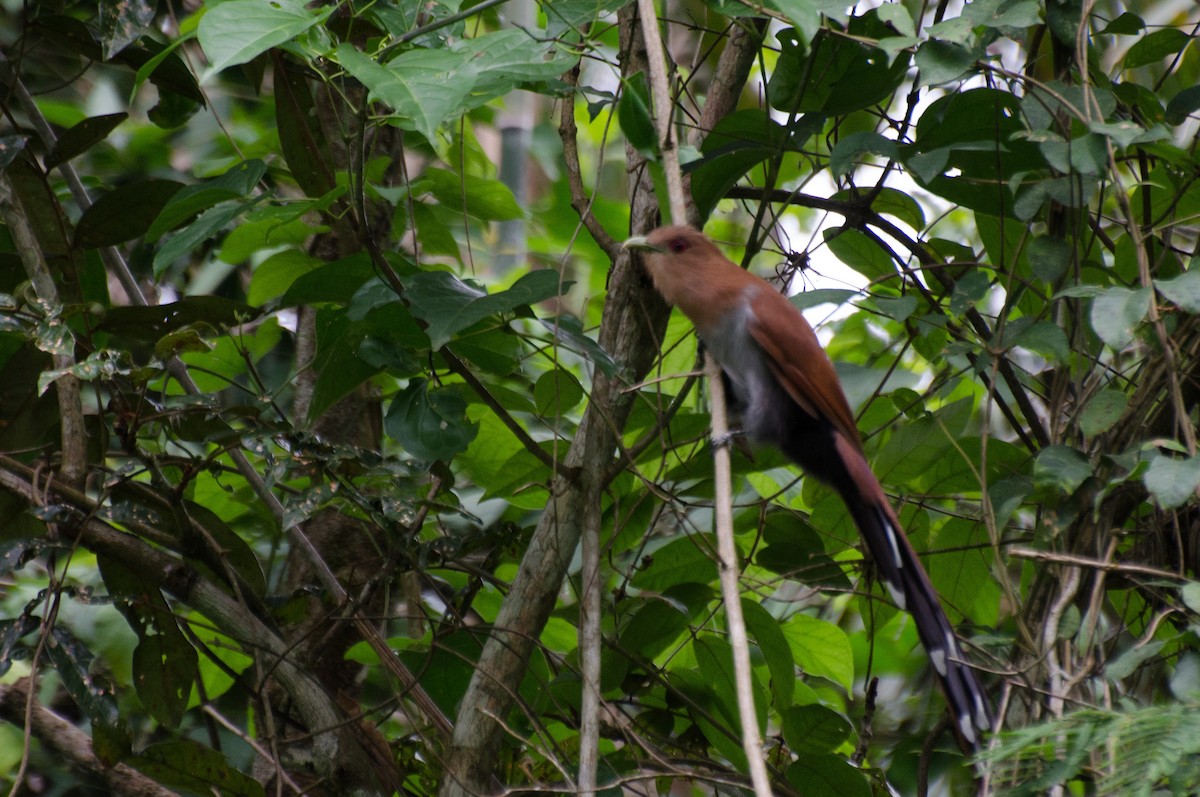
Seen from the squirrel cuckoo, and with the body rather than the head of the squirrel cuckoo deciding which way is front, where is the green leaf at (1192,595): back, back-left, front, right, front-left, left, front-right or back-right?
back-left

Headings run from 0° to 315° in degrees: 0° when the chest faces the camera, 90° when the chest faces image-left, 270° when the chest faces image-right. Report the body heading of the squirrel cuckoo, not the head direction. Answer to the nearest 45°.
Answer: approximately 90°

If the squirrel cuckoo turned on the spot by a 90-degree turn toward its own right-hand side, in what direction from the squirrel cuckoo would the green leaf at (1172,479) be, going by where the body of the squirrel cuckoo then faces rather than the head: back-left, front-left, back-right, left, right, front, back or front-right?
back-right

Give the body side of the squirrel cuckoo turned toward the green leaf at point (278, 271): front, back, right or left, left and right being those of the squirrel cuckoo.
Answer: front

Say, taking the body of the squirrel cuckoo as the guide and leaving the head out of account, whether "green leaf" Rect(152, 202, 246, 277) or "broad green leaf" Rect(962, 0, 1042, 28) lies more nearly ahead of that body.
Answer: the green leaf

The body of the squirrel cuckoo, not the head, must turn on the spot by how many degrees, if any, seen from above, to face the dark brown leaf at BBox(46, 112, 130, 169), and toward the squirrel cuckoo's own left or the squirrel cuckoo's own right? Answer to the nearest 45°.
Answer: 0° — it already faces it
